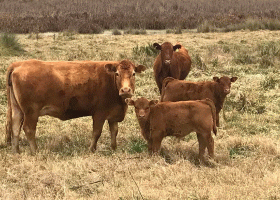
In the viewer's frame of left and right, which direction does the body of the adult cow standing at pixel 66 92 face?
facing to the right of the viewer

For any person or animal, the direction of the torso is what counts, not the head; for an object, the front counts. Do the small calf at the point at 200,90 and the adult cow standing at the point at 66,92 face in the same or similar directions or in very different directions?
same or similar directions

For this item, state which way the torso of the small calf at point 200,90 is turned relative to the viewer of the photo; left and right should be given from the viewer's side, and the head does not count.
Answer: facing to the right of the viewer

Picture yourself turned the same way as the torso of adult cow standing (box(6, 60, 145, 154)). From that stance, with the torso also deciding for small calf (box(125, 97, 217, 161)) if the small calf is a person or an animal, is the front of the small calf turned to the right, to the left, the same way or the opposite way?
the opposite way

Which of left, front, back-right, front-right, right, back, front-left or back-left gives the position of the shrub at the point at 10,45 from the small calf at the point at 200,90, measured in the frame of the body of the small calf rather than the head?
back-left

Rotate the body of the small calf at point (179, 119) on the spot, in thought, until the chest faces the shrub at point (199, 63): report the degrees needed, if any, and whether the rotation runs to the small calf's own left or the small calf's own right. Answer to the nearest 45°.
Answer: approximately 90° to the small calf's own right

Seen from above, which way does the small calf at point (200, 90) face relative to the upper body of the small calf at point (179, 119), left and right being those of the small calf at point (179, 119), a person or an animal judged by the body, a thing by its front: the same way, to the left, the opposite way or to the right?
the opposite way

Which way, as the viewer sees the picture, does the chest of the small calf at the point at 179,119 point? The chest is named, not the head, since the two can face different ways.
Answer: to the viewer's left

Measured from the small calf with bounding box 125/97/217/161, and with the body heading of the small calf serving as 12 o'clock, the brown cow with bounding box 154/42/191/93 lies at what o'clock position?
The brown cow is roughly at 3 o'clock from the small calf.

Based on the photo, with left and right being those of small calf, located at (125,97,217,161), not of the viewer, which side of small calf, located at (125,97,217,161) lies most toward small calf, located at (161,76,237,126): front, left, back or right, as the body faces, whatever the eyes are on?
right

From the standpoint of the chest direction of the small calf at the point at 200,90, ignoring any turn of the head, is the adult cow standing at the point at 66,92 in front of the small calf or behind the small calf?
behind

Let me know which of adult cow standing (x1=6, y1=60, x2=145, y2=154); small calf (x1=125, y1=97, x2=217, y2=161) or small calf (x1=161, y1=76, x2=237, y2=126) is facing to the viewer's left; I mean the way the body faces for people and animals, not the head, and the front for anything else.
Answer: small calf (x1=125, y1=97, x2=217, y2=161)

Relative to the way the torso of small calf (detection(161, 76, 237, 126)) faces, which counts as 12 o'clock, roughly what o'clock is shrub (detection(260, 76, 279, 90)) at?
The shrub is roughly at 10 o'clock from the small calf.

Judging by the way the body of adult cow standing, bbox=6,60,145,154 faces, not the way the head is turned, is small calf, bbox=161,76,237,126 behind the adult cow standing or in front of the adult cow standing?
in front

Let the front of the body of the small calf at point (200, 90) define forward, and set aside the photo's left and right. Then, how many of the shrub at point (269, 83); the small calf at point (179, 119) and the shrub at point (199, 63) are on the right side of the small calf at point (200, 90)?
1
